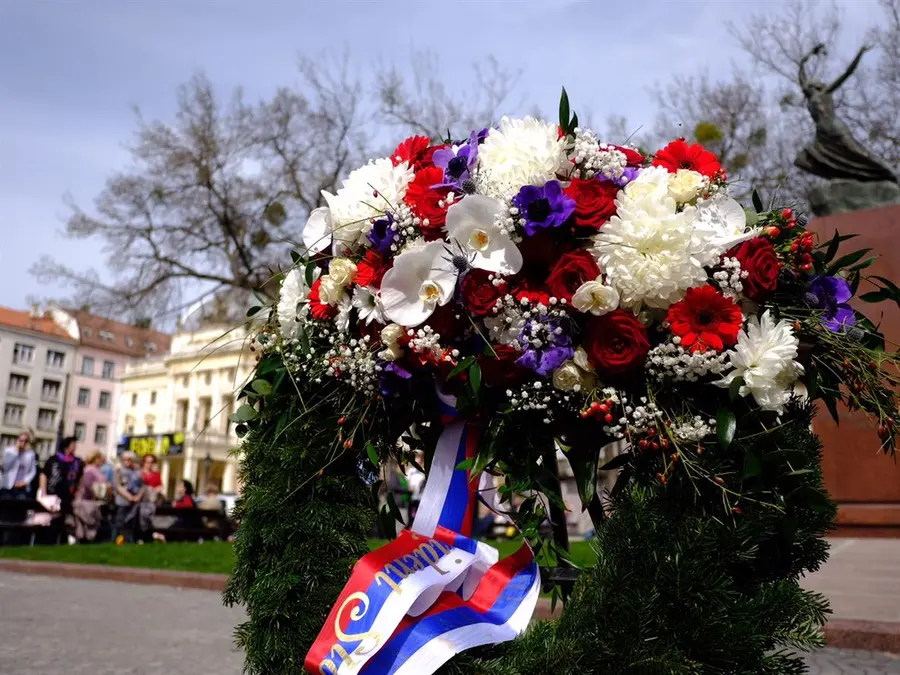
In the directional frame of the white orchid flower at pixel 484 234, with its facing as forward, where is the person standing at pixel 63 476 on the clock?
The person standing is roughly at 5 o'clock from the white orchid flower.

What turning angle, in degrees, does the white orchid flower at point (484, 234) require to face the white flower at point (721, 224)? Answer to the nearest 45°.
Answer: approximately 90° to its left

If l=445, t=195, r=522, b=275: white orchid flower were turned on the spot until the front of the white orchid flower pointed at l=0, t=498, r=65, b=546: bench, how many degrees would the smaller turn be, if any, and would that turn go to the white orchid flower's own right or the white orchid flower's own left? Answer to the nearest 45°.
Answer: approximately 135° to the white orchid flower's own right

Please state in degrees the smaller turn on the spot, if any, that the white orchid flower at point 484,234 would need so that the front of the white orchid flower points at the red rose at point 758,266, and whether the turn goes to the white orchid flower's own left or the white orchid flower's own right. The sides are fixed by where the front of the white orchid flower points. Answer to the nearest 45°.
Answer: approximately 90° to the white orchid flower's own left

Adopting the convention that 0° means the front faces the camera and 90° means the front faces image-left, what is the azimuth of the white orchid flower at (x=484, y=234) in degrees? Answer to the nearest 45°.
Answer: approximately 0°

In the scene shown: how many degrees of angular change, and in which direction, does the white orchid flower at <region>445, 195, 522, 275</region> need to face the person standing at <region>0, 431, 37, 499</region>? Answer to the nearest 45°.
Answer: approximately 135° to its right

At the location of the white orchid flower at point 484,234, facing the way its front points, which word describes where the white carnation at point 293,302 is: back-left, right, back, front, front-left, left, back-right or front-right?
back-right

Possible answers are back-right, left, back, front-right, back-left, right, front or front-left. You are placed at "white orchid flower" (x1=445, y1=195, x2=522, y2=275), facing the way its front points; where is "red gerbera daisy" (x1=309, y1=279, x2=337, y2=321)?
back-right

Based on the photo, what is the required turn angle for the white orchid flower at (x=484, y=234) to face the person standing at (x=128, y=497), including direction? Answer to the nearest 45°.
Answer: approximately 135° to its right
